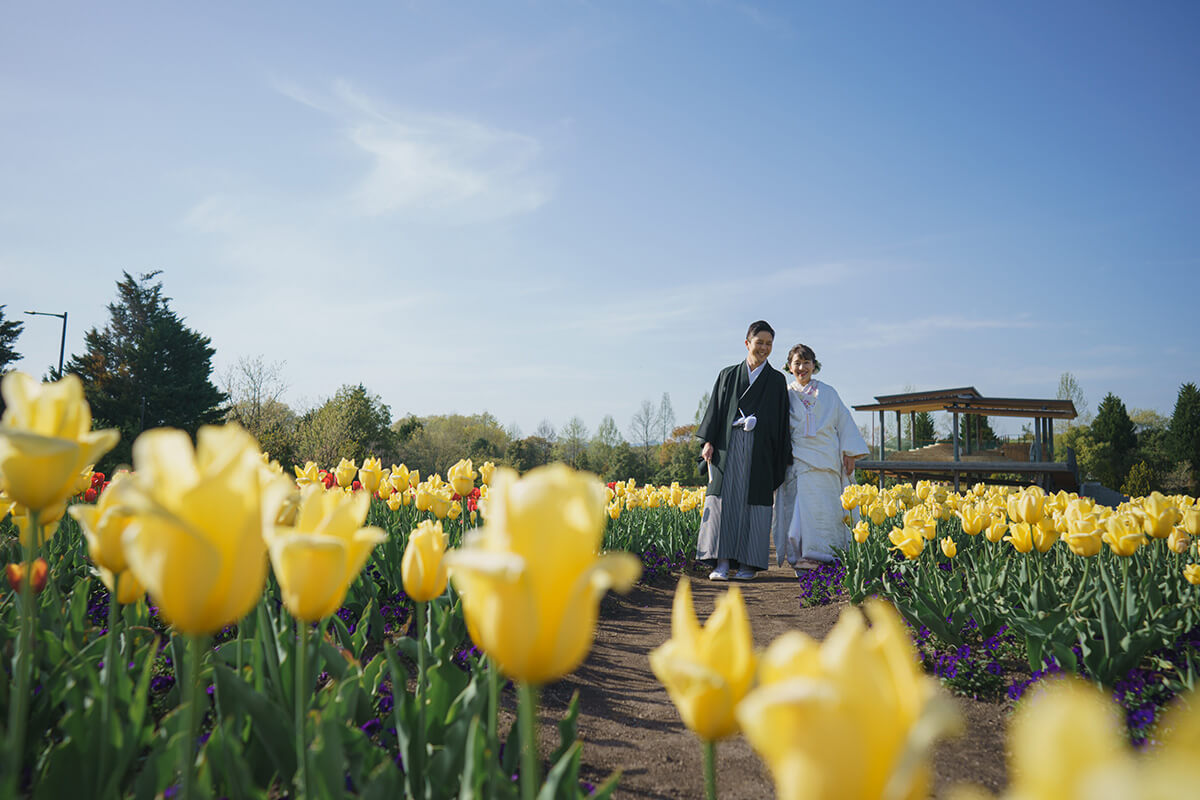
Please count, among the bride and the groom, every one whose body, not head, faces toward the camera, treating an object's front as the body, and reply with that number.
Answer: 2

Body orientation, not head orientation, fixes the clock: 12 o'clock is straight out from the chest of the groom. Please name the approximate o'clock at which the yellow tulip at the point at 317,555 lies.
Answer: The yellow tulip is roughly at 12 o'clock from the groom.

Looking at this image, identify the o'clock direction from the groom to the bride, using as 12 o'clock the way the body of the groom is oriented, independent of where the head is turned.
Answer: The bride is roughly at 8 o'clock from the groom.

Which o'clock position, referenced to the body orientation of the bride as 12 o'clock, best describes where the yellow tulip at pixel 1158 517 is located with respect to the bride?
The yellow tulip is roughly at 11 o'clock from the bride.

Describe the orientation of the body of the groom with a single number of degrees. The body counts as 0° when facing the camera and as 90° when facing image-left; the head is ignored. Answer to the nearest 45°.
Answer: approximately 0°

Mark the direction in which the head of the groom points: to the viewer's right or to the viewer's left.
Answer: to the viewer's right

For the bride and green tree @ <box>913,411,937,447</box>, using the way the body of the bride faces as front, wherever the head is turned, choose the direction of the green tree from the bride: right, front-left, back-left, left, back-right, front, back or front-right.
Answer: back

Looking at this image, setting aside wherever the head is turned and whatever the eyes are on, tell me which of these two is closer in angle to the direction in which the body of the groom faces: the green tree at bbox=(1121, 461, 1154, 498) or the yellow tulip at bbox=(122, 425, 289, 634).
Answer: the yellow tulip
